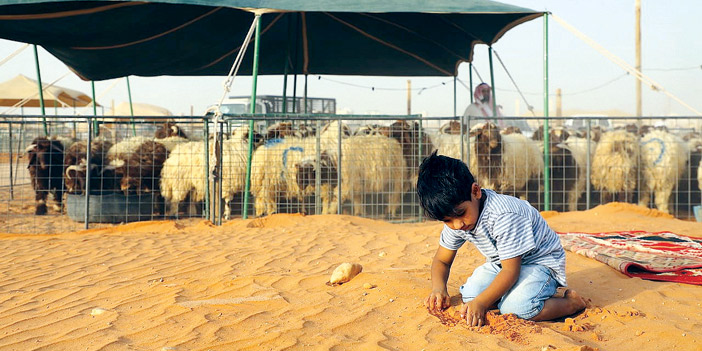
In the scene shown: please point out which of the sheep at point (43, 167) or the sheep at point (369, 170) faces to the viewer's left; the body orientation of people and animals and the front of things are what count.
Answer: the sheep at point (369, 170)

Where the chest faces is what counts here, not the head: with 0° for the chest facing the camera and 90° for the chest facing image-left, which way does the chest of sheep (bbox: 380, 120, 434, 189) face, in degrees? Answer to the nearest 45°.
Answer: approximately 45°

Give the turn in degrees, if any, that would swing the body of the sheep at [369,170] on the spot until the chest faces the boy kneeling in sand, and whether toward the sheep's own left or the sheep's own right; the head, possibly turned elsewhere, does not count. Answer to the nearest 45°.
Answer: approximately 90° to the sheep's own left

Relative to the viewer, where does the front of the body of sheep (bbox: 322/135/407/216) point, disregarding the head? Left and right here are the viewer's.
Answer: facing to the left of the viewer

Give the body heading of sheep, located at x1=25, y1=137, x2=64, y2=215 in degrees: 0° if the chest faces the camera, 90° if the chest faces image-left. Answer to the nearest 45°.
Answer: approximately 0°

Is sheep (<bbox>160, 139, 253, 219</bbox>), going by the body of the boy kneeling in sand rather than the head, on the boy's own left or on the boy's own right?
on the boy's own right

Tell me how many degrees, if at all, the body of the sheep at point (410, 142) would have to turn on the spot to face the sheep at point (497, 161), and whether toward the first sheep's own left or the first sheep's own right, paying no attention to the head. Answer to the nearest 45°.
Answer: approximately 135° to the first sheep's own left

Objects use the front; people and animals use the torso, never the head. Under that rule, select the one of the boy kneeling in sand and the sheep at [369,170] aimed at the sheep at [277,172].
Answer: the sheep at [369,170]

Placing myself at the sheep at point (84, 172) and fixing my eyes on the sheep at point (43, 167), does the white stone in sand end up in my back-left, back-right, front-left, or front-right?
back-left
